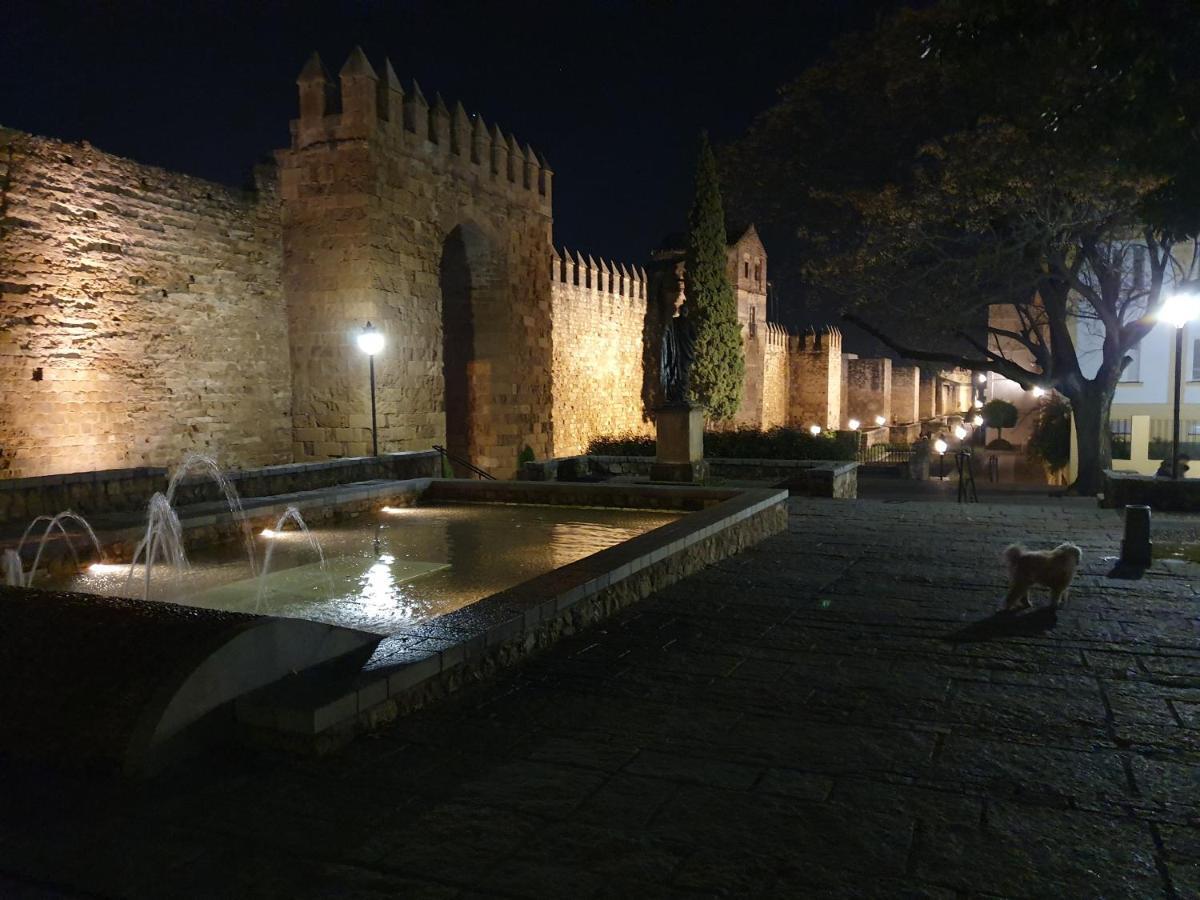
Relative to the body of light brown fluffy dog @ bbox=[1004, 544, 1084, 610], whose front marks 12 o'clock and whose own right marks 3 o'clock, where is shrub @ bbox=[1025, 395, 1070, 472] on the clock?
The shrub is roughly at 9 o'clock from the light brown fluffy dog.

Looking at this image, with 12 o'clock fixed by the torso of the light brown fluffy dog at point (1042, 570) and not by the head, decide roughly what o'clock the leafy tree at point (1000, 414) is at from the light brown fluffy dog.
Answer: The leafy tree is roughly at 9 o'clock from the light brown fluffy dog.

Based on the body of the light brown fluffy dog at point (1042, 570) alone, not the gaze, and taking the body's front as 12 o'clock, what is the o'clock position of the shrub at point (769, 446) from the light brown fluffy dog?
The shrub is roughly at 8 o'clock from the light brown fluffy dog.

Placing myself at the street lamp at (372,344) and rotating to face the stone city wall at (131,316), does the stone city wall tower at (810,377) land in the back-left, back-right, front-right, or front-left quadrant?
back-right

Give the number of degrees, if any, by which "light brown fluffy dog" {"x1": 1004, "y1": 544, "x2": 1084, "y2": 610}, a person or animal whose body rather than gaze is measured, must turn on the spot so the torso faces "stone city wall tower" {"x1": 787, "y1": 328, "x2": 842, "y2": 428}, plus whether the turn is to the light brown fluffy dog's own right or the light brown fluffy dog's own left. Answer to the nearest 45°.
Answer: approximately 90° to the light brown fluffy dog's own left

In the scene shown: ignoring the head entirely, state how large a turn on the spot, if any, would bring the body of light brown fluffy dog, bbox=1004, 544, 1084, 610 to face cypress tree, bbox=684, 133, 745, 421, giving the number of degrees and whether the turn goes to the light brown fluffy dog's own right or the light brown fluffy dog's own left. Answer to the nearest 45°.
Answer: approximately 135° to the light brown fluffy dog's own left

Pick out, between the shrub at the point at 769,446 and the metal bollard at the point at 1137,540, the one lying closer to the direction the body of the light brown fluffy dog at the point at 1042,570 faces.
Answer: the metal bollard

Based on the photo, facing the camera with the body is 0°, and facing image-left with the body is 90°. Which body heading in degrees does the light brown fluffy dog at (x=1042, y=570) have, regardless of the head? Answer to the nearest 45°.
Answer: approximately 270°

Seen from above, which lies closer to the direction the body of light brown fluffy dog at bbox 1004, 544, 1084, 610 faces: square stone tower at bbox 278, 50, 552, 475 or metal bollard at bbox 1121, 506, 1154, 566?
the metal bollard

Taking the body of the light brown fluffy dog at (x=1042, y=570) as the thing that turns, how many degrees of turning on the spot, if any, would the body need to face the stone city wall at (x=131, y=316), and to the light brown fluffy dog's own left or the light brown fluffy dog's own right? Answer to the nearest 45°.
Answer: approximately 180°
